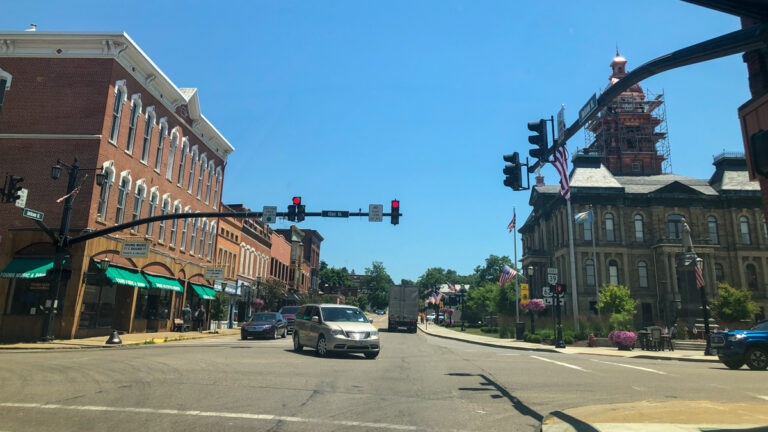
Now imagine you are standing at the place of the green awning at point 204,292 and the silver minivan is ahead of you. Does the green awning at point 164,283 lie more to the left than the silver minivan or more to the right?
right

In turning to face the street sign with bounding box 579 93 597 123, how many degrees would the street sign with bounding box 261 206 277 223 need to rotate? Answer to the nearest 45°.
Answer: approximately 45° to its left

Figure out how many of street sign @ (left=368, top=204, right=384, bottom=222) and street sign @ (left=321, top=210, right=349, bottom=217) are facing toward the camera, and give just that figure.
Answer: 2

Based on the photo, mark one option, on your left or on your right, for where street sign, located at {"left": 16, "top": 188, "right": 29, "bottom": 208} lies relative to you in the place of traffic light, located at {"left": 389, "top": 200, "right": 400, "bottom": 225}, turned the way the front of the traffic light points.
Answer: on your right

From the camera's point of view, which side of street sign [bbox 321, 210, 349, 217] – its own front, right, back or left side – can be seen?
front

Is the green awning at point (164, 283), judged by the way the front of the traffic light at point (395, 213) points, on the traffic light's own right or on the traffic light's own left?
on the traffic light's own right

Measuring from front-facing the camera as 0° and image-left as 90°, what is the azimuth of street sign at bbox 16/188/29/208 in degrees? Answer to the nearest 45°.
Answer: approximately 0°

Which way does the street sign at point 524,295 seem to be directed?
toward the camera

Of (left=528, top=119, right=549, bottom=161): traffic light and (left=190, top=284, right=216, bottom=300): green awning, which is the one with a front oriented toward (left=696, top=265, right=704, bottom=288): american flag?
the green awning

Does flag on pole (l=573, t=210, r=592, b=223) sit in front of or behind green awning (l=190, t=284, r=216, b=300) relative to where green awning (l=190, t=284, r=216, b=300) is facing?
in front
